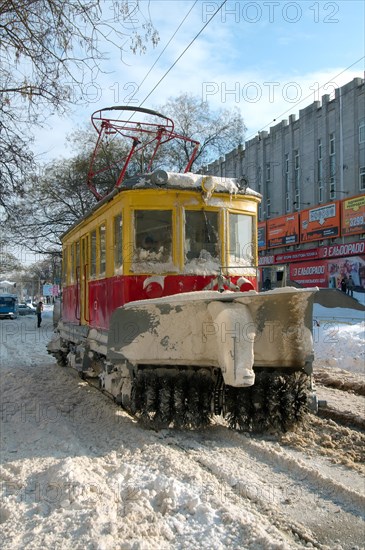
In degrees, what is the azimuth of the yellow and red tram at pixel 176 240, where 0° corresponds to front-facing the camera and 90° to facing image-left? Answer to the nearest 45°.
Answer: approximately 315°

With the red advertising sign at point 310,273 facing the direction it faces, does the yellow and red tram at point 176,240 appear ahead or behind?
ahead

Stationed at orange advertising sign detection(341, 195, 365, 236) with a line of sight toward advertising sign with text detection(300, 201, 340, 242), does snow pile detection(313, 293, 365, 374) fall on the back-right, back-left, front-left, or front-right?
back-left

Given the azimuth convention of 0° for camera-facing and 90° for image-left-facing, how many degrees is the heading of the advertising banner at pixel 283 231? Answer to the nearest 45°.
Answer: approximately 45°

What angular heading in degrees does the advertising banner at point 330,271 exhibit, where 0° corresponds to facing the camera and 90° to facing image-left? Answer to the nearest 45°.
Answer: approximately 45°

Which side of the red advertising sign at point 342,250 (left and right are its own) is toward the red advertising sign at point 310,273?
right

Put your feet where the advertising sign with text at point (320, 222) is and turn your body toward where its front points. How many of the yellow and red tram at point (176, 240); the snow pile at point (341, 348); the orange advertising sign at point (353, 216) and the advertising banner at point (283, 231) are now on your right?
1

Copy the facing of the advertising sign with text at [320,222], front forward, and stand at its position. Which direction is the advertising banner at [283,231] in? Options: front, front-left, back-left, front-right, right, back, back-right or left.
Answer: right

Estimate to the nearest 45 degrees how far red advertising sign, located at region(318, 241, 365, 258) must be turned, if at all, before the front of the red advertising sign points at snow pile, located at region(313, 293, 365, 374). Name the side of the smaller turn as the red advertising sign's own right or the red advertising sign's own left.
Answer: approximately 45° to the red advertising sign's own left

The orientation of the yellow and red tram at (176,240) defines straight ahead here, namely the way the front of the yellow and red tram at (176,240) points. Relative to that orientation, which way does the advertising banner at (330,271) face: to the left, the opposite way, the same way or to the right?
to the right

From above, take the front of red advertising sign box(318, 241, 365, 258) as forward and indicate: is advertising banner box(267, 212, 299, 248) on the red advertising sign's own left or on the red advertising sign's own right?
on the red advertising sign's own right

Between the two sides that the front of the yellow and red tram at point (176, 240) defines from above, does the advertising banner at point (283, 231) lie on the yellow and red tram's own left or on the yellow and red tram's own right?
on the yellow and red tram's own left

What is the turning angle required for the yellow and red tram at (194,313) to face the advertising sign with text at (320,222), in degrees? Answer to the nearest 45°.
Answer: approximately 135° to its left

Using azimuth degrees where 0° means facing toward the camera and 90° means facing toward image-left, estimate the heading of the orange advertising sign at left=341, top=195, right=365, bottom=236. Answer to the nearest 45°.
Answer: approximately 45°
